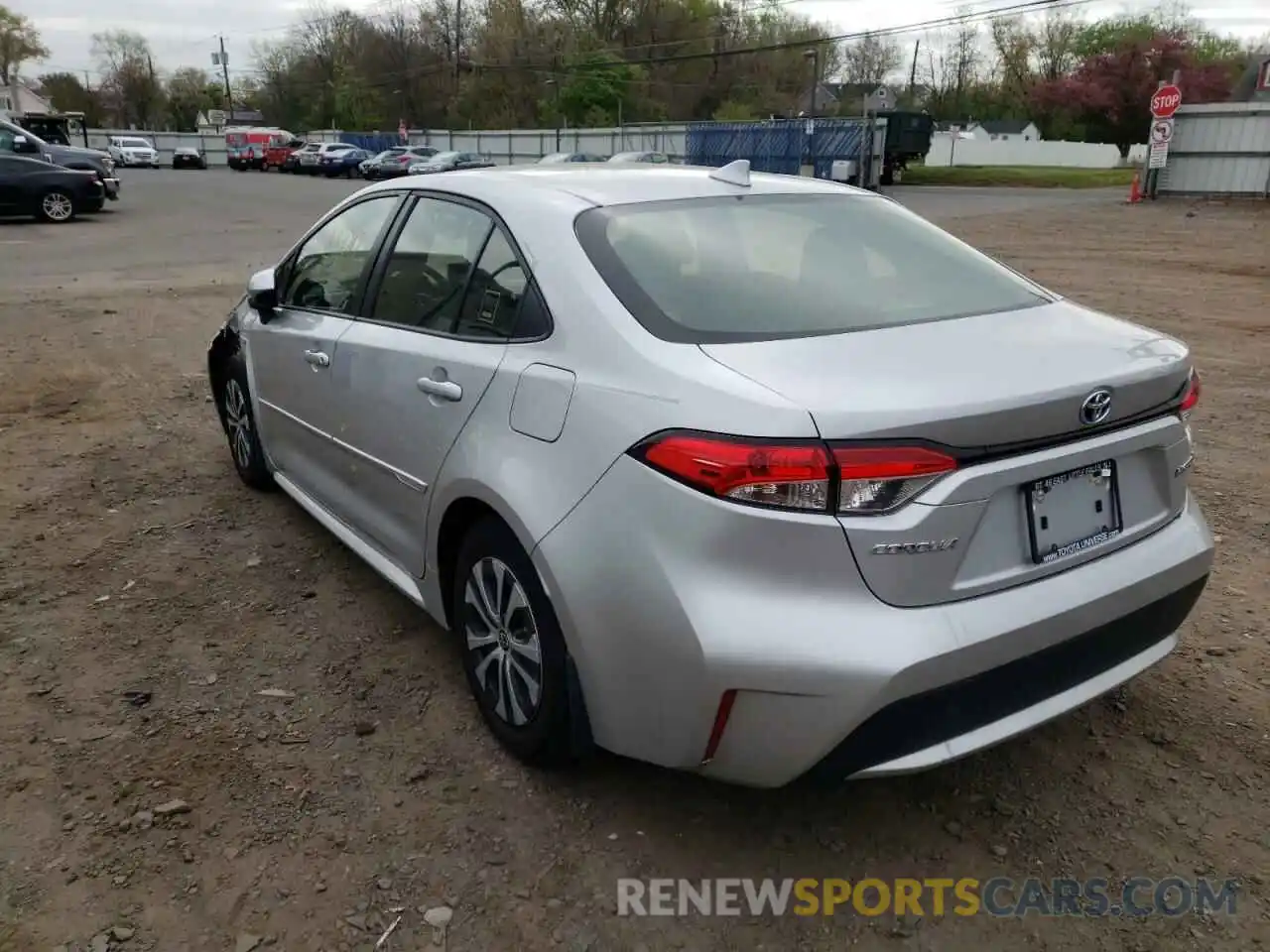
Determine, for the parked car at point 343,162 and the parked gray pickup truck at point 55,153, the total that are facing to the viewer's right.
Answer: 1

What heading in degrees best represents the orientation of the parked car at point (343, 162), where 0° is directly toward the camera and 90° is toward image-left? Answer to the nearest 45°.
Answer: approximately 45°

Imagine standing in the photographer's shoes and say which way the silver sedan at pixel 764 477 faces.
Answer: facing away from the viewer and to the left of the viewer

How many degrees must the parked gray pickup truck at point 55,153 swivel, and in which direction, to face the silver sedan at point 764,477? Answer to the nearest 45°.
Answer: approximately 90° to its right

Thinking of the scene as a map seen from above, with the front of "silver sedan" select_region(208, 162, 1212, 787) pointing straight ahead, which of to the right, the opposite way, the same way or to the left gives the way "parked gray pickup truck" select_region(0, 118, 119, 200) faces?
to the right

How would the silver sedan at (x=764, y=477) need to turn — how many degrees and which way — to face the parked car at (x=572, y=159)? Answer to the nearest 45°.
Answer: approximately 45° to its right

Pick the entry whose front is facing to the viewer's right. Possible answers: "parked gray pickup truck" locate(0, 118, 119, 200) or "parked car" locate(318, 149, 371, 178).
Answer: "parked gray pickup truck" locate(0, 118, 119, 200)

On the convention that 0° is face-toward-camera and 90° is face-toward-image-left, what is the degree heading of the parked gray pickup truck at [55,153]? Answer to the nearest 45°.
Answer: approximately 270°

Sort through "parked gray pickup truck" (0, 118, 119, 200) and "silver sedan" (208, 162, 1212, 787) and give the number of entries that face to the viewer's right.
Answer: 1
